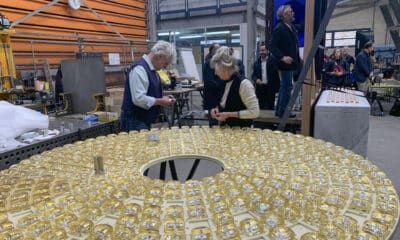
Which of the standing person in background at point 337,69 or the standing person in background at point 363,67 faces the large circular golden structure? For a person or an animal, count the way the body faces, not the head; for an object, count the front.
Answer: the standing person in background at point 337,69

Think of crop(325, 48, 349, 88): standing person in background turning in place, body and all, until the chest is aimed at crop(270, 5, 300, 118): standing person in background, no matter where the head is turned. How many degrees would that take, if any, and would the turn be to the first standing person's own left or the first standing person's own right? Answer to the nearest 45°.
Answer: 0° — they already face them

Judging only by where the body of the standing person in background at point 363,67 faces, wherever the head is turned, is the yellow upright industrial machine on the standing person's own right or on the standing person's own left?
on the standing person's own right

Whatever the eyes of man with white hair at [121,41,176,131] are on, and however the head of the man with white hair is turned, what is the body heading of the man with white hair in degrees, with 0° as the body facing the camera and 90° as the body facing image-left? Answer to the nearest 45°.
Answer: approximately 270°

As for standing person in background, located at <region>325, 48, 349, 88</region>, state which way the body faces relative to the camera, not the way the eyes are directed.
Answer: toward the camera

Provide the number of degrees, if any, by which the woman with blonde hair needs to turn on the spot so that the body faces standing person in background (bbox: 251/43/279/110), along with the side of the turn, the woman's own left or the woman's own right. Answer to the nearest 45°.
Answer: approximately 135° to the woman's own right

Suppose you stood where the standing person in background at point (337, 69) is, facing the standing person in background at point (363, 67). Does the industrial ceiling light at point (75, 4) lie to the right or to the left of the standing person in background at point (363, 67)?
right

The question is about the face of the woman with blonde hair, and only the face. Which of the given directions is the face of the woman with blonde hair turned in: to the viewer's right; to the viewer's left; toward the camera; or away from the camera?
toward the camera

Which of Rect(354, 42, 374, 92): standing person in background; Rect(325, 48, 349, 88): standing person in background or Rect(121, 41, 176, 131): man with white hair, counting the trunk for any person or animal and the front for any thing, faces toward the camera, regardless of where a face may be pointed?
Rect(325, 48, 349, 88): standing person in background
